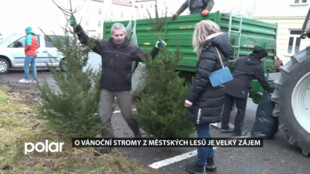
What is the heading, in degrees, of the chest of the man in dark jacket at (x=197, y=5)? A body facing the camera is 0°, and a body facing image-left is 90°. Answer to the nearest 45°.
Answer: approximately 0°

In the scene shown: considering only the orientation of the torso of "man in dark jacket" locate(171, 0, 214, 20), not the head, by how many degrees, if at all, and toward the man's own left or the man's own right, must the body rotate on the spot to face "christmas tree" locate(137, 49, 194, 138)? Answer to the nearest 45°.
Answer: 0° — they already face it

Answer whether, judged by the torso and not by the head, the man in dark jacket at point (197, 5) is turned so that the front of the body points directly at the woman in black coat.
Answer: yes

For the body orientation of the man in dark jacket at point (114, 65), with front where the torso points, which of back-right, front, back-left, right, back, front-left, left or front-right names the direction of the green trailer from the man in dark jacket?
back-left

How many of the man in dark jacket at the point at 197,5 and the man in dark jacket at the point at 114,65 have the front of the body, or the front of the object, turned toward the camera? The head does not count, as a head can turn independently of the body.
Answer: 2

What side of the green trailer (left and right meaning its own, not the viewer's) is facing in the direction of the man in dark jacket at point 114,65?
right

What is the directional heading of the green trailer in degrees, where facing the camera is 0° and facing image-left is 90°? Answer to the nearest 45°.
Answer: approximately 315°
